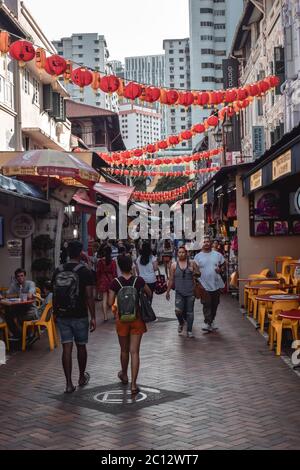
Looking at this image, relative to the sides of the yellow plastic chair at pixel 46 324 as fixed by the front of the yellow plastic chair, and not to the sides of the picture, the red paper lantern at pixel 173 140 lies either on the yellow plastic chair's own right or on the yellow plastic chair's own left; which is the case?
on the yellow plastic chair's own right

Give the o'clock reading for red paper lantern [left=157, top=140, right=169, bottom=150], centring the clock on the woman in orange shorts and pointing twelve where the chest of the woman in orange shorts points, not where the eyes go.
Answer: The red paper lantern is roughly at 12 o'clock from the woman in orange shorts.

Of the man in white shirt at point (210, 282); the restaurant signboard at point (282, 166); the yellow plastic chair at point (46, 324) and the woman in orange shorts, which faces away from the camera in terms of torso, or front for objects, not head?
the woman in orange shorts

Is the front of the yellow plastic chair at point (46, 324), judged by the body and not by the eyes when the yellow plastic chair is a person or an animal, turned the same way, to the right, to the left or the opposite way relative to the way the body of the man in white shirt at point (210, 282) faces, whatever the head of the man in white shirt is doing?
to the right

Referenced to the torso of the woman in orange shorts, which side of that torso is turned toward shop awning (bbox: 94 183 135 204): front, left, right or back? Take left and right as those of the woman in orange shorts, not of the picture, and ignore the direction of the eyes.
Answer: front

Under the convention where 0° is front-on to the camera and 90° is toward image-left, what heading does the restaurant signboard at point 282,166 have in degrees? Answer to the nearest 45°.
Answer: approximately 45°

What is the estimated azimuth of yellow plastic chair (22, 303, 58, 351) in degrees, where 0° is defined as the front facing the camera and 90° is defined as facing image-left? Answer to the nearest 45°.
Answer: approximately 90°

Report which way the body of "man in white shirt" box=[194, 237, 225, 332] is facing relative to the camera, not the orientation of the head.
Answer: toward the camera

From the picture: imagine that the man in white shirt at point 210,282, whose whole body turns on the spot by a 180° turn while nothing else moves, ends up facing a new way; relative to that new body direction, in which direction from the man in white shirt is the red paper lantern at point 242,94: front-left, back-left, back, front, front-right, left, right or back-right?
front

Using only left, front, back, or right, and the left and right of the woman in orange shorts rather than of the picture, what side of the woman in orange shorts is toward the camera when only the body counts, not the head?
back
